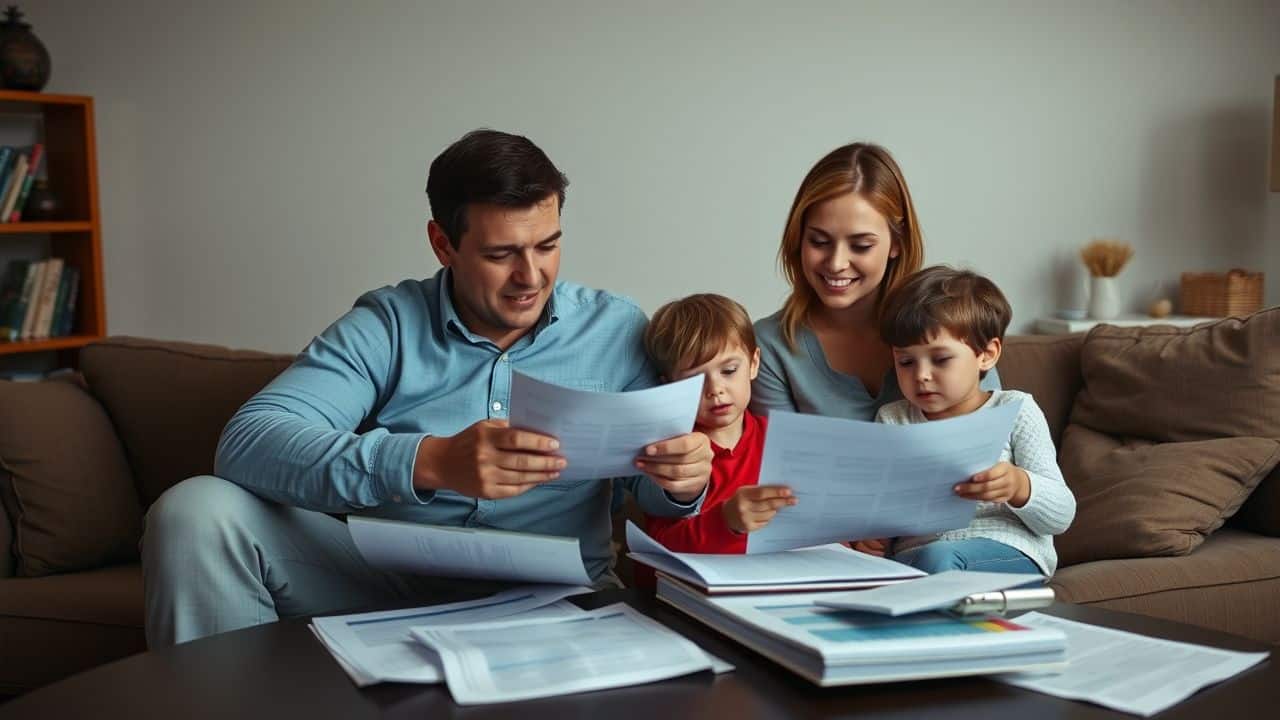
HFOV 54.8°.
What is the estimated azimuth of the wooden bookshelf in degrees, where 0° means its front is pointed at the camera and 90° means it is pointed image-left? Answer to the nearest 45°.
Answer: approximately 315°

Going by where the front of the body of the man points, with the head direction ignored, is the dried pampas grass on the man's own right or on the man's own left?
on the man's own left

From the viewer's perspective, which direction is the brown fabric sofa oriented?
toward the camera

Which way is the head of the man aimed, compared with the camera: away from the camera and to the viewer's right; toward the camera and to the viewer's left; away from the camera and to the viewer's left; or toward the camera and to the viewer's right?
toward the camera and to the viewer's right

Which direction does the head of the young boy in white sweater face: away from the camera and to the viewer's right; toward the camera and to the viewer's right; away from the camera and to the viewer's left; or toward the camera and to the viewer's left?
toward the camera and to the viewer's left

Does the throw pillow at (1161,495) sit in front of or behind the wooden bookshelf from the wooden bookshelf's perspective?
in front

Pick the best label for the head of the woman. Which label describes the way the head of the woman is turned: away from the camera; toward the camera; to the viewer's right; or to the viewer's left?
toward the camera

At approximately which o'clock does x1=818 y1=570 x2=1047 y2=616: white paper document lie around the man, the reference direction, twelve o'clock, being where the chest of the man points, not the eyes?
The white paper document is roughly at 11 o'clock from the man.

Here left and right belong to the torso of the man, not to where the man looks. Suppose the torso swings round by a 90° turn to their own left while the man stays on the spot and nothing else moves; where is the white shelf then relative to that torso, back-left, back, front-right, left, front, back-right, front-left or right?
front-left
